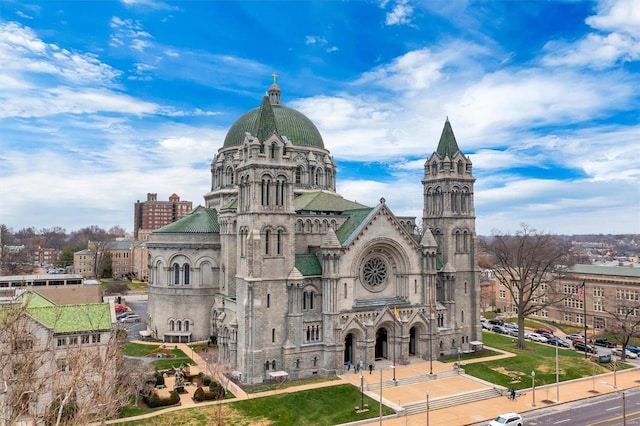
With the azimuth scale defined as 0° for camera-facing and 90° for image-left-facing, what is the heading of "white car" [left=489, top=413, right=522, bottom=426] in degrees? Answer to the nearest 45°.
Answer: approximately 45°

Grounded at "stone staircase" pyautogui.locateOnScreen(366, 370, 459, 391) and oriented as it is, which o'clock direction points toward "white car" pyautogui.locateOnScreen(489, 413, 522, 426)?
The white car is roughly at 12 o'clock from the stone staircase.

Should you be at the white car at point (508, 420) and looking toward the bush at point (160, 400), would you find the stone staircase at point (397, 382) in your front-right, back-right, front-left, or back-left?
front-right

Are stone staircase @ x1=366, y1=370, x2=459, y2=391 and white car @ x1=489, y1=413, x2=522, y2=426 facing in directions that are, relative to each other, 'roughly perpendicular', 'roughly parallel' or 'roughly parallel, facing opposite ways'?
roughly perpendicular

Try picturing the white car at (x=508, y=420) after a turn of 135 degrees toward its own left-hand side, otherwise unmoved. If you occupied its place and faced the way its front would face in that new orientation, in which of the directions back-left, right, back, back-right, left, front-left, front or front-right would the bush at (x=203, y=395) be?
back

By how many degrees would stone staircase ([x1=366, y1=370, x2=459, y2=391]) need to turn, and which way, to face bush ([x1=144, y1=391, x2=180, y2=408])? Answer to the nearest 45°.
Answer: approximately 90° to its right

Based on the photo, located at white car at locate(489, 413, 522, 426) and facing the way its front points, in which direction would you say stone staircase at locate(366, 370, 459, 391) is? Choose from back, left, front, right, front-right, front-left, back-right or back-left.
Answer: right

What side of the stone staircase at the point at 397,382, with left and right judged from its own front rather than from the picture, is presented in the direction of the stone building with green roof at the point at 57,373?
right

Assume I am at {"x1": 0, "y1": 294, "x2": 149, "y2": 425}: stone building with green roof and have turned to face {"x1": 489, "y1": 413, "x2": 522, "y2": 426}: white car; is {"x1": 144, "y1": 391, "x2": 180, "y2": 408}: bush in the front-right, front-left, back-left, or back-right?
front-left

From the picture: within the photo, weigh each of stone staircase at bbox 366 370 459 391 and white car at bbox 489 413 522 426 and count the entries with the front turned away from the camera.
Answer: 0

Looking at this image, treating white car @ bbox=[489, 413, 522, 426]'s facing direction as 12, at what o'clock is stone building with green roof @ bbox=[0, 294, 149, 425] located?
The stone building with green roof is roughly at 12 o'clock from the white car.

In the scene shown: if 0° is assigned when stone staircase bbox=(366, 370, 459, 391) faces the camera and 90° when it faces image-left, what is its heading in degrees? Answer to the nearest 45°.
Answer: approximately 315°

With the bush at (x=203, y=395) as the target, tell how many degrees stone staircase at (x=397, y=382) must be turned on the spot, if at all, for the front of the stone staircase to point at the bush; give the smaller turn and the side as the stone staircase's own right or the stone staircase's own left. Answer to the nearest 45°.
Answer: approximately 90° to the stone staircase's own right
